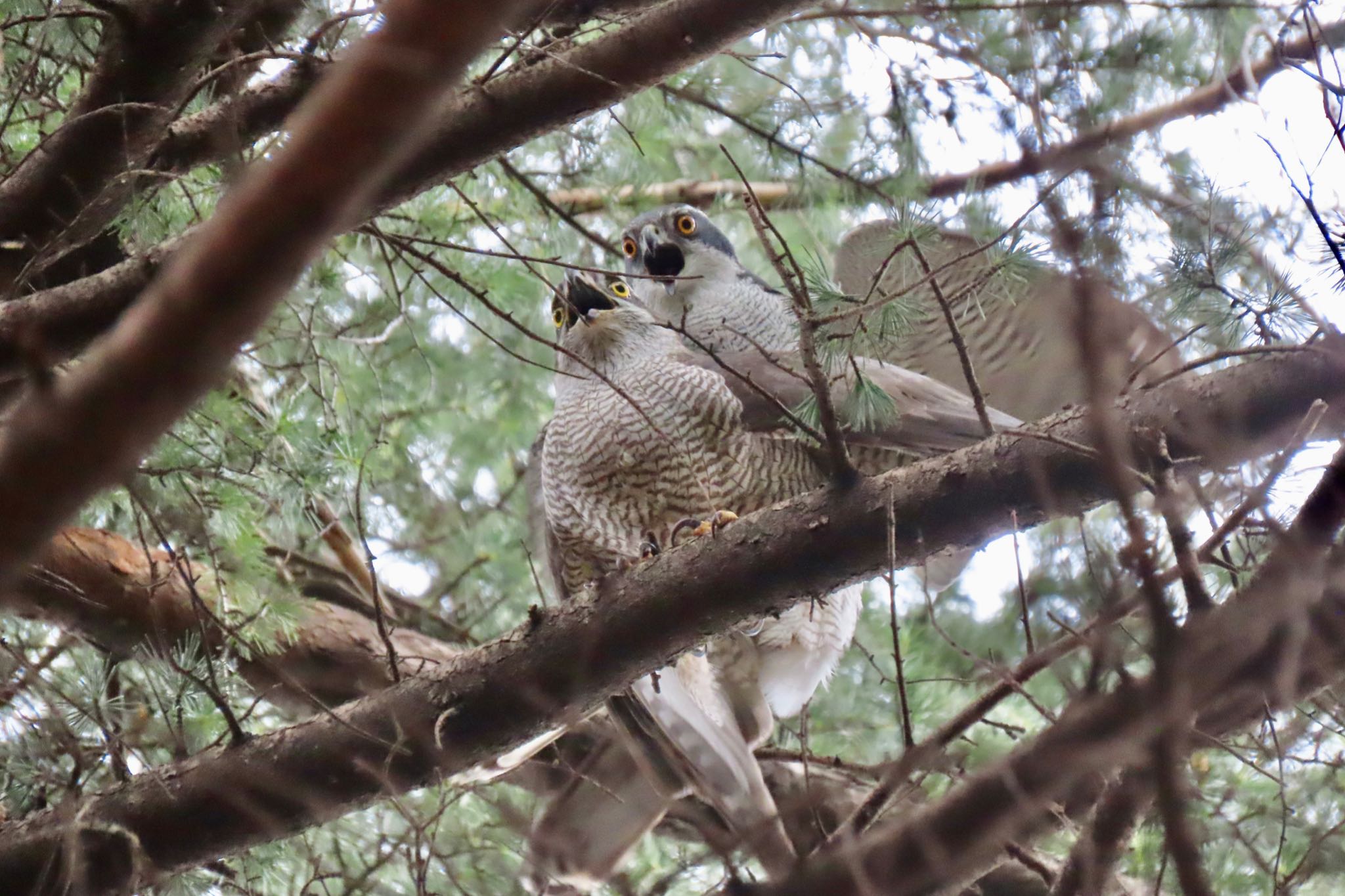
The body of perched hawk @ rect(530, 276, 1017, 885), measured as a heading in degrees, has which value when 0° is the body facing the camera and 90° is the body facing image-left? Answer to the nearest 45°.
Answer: approximately 45°

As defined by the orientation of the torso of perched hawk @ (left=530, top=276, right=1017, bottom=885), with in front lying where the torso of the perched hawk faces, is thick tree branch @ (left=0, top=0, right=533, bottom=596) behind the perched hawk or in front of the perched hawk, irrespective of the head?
in front

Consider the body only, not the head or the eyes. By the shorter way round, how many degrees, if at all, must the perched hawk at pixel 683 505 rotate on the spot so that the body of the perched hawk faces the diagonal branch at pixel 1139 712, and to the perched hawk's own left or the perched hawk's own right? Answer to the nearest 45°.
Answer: approximately 45° to the perched hawk's own left
